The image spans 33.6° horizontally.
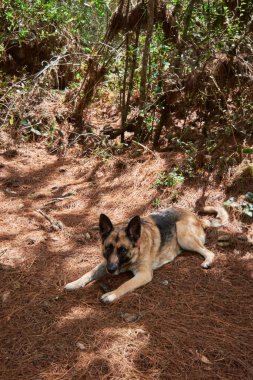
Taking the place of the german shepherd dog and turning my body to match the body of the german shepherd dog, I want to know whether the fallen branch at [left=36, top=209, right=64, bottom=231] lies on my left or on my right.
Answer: on my right

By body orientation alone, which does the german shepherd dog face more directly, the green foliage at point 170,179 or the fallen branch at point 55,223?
the fallen branch

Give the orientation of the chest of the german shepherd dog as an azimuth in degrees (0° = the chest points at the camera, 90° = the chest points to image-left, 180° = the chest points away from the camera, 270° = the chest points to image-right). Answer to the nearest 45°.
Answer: approximately 45°

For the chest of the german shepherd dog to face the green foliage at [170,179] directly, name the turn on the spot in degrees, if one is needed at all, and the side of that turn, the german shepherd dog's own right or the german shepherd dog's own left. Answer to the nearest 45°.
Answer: approximately 135° to the german shepherd dog's own right
